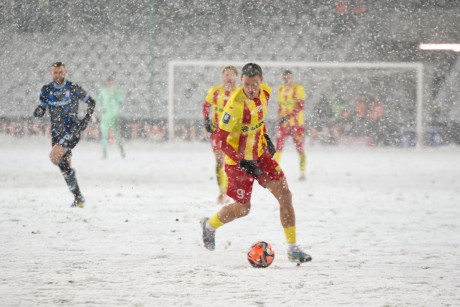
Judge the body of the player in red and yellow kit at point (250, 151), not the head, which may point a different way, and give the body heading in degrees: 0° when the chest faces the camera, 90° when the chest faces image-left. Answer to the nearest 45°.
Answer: approximately 315°

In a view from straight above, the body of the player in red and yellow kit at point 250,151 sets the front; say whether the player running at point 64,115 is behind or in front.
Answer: behind

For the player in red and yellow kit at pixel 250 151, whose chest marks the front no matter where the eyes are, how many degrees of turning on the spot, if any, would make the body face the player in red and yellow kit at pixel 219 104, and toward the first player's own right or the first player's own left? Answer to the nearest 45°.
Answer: approximately 135° to the first player's own left

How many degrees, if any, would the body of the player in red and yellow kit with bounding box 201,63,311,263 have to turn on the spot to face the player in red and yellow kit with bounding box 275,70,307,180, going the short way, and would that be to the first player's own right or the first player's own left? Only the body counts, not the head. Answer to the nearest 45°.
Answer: approximately 135° to the first player's own left

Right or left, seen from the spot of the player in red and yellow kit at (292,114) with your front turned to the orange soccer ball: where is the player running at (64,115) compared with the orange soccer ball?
right
